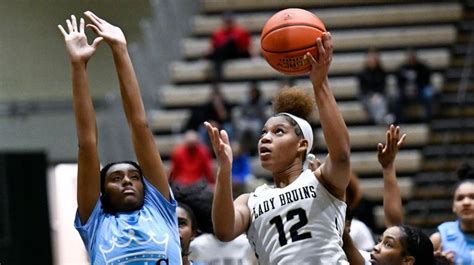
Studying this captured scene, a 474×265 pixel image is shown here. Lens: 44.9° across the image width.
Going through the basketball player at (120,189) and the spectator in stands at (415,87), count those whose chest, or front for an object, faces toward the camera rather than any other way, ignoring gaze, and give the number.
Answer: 2

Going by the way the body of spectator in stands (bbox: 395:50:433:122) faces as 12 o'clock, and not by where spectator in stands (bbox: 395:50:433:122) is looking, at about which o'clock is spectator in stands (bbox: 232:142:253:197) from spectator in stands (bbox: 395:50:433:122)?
spectator in stands (bbox: 232:142:253:197) is roughly at 2 o'clock from spectator in stands (bbox: 395:50:433:122).

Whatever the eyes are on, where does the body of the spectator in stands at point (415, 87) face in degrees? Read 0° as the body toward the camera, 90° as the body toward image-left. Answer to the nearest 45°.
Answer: approximately 0°

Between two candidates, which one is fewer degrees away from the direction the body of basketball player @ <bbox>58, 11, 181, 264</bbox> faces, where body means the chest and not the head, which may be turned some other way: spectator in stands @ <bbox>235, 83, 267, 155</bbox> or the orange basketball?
the orange basketball

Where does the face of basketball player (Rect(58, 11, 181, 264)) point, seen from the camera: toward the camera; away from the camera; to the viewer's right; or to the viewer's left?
toward the camera

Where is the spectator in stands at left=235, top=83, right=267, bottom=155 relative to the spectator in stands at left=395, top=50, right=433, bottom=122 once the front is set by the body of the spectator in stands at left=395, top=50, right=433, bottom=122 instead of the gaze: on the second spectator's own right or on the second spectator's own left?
on the second spectator's own right

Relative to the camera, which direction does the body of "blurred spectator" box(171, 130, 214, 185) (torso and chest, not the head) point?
toward the camera

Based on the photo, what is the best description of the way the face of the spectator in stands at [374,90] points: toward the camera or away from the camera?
toward the camera

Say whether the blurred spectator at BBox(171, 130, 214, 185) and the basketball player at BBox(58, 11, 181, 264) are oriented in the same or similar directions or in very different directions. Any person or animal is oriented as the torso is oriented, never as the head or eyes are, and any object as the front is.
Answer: same or similar directions

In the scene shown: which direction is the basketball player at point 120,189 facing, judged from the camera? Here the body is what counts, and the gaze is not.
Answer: toward the camera

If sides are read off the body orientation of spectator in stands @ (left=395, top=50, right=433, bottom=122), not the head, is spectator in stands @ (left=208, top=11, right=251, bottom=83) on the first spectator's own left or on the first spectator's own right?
on the first spectator's own right

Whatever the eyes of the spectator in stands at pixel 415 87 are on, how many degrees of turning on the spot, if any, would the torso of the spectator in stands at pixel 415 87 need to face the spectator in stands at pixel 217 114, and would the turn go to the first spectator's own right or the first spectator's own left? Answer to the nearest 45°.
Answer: approximately 90° to the first spectator's own right

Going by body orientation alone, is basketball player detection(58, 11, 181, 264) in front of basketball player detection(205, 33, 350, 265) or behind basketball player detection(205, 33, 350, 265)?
in front

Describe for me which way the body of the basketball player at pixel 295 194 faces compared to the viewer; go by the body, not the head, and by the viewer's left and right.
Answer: facing the viewer and to the left of the viewer
